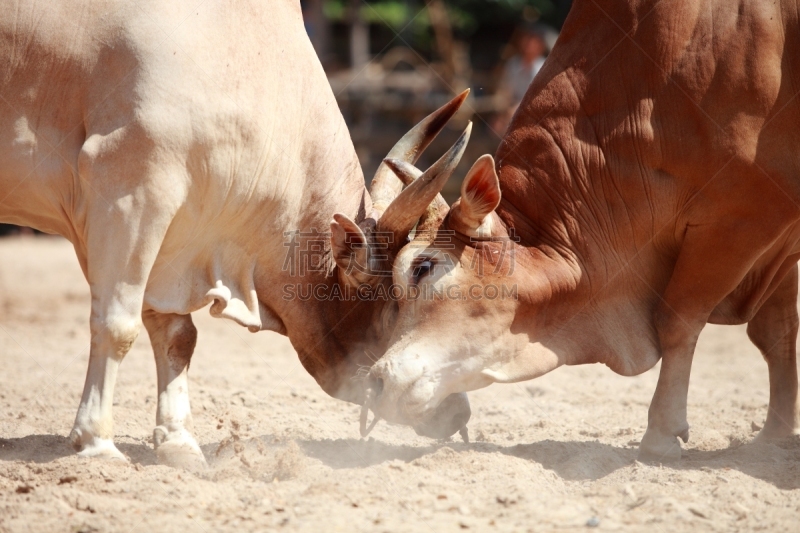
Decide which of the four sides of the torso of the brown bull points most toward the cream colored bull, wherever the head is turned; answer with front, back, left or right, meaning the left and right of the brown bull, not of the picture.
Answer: front

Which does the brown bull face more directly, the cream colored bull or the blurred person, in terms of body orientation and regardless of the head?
the cream colored bull

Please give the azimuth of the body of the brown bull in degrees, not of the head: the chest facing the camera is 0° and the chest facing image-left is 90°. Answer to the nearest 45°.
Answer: approximately 90°

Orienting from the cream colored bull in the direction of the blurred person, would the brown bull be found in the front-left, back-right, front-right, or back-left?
front-right
